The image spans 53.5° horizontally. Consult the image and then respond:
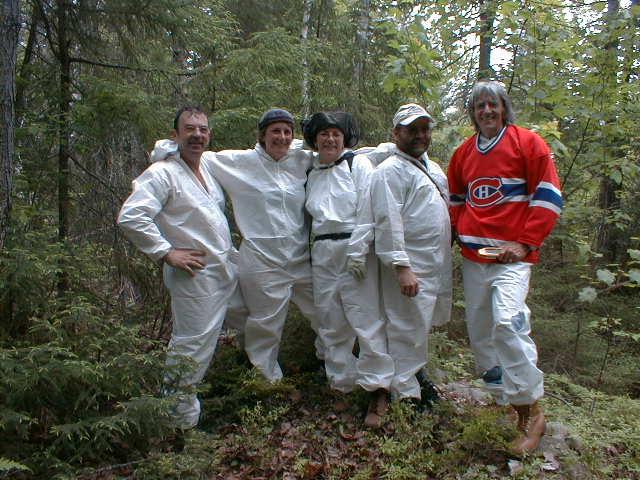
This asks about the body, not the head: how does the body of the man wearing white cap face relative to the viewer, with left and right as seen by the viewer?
facing the viewer and to the right of the viewer

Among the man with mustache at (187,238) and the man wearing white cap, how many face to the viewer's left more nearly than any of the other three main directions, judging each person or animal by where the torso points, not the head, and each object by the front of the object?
0

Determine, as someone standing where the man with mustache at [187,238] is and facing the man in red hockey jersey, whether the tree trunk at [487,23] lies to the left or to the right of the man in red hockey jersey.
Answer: left

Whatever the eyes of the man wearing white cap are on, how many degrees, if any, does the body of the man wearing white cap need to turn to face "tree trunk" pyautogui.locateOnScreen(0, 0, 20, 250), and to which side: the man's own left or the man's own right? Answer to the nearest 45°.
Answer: approximately 135° to the man's own right

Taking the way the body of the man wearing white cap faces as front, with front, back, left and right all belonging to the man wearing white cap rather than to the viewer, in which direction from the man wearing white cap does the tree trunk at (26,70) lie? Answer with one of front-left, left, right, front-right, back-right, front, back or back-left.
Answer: back-right

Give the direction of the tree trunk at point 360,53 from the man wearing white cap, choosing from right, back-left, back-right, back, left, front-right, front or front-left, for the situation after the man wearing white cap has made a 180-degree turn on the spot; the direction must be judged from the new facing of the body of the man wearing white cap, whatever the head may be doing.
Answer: front-right

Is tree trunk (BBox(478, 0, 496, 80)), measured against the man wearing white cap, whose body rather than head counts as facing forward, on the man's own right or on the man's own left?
on the man's own left

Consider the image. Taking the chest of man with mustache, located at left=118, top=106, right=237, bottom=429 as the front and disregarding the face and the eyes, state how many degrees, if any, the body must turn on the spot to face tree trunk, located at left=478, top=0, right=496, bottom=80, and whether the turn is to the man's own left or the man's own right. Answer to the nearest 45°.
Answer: approximately 90° to the man's own left

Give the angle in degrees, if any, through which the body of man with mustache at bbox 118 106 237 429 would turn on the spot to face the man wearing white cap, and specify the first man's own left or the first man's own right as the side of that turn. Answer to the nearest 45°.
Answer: approximately 45° to the first man's own left

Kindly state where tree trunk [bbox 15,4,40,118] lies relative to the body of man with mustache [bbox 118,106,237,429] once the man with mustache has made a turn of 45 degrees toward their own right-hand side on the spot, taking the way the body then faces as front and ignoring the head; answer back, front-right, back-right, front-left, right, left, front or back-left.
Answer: back-right

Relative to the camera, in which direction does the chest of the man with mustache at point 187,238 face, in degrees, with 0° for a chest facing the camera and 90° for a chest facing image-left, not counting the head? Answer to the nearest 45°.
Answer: approximately 315°
